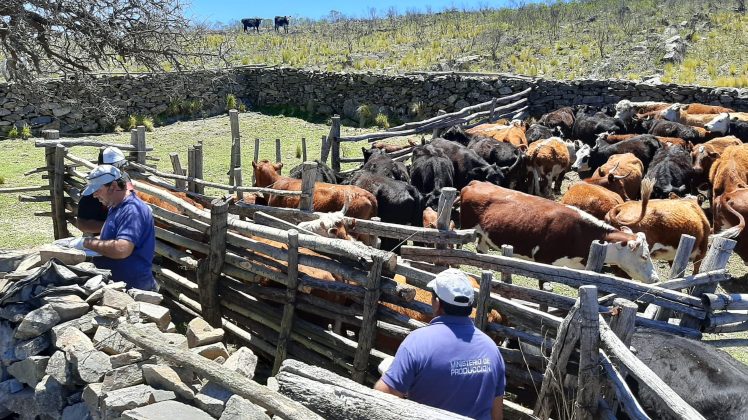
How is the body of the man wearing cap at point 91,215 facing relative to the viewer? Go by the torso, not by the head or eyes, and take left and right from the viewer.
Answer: facing to the right of the viewer

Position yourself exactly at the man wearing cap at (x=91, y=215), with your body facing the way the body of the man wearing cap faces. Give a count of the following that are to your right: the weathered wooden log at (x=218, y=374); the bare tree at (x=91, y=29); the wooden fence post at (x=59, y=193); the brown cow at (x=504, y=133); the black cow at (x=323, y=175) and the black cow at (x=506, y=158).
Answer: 1

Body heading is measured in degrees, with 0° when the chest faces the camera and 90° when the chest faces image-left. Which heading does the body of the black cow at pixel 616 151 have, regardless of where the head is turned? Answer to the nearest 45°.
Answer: approximately 90°

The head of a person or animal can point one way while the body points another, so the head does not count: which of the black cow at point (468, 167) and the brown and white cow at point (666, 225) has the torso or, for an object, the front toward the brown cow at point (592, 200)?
the black cow

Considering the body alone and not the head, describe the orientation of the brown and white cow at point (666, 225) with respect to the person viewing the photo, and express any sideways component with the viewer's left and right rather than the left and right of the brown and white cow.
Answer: facing to the right of the viewer
